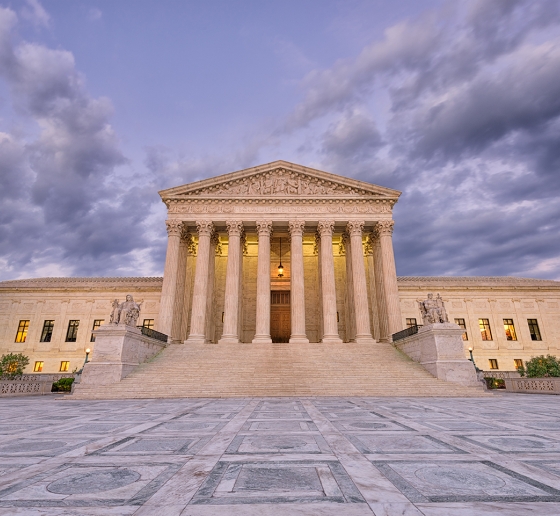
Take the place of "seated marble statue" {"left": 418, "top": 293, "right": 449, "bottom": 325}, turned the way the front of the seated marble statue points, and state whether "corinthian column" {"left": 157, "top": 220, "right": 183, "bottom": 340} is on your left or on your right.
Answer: on your right

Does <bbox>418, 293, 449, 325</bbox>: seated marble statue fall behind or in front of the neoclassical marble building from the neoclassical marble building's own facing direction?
in front

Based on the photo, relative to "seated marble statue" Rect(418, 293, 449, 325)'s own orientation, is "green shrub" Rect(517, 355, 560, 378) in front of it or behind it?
behind

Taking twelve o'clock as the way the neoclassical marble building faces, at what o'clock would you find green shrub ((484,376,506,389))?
The green shrub is roughly at 10 o'clock from the neoclassical marble building.

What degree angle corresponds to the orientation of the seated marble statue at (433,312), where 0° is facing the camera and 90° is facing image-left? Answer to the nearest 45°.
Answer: approximately 0°

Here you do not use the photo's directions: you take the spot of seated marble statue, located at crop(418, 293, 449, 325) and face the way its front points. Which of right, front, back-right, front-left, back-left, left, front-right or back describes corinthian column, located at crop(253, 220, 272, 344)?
right

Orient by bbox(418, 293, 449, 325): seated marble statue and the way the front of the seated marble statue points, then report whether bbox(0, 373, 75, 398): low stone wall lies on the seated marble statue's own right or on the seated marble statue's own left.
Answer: on the seated marble statue's own right

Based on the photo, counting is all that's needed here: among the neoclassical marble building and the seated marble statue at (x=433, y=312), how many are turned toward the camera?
2

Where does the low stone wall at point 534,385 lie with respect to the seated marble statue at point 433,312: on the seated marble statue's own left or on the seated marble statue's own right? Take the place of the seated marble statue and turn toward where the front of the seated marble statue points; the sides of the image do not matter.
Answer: on the seated marble statue's own left

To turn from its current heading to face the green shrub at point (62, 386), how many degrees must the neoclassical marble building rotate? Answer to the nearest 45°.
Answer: approximately 45° to its right

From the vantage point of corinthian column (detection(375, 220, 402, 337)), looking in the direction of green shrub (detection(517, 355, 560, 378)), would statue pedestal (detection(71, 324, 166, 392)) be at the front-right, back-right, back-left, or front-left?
back-right

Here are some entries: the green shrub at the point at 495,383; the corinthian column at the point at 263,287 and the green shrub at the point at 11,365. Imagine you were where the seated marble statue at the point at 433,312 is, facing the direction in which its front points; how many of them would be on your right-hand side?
2
